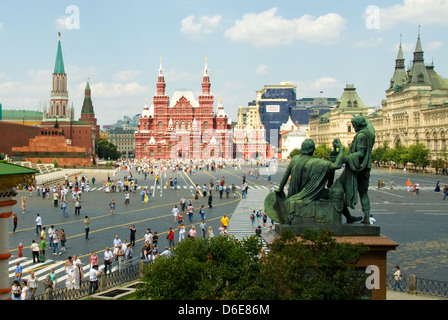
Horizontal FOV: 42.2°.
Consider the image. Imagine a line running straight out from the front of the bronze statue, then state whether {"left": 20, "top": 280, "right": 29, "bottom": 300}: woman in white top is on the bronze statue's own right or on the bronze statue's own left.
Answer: on the bronze statue's own left

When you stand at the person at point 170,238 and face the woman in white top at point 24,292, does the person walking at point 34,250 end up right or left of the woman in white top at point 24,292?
right

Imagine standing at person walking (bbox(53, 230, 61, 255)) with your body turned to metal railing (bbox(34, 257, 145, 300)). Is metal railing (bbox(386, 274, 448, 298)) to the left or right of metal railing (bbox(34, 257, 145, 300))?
left

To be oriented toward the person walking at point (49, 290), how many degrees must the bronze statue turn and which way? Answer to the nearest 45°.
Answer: approximately 90° to its left

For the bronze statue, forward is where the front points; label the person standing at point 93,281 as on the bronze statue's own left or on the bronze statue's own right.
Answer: on the bronze statue's own left

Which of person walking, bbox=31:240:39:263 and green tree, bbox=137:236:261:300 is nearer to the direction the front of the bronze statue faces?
the person walking
